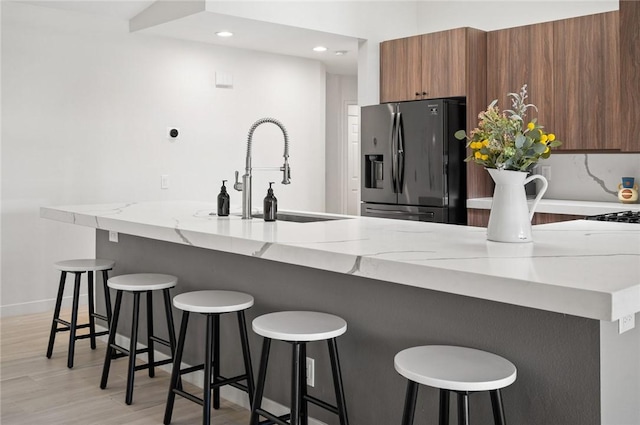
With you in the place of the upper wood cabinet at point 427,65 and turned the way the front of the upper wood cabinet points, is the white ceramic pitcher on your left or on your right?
on your left

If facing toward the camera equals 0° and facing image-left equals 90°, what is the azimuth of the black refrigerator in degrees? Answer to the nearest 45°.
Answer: approximately 45°

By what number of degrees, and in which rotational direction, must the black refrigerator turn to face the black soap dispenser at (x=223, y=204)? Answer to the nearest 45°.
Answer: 0° — it already faces it

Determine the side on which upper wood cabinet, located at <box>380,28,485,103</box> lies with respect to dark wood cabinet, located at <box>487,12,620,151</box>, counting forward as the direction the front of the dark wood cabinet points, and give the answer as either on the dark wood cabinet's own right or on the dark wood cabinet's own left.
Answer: on the dark wood cabinet's own right

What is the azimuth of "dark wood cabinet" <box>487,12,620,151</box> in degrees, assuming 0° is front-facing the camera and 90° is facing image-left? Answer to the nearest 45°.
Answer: approximately 45°
